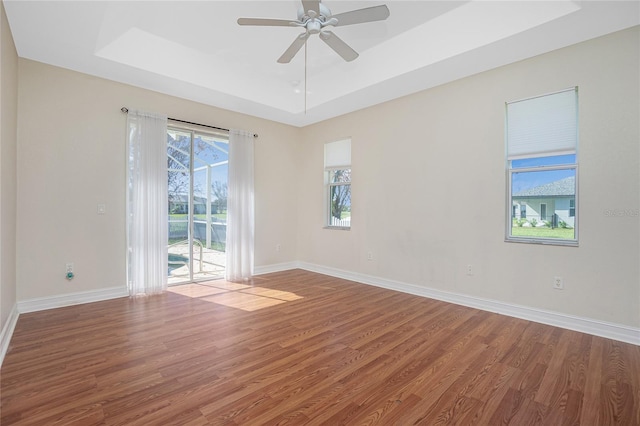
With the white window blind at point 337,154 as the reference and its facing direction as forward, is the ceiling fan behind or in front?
in front

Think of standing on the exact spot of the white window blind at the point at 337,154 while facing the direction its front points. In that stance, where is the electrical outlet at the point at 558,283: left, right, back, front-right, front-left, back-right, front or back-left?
left

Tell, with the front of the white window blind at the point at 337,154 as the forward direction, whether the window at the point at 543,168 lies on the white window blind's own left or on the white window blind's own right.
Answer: on the white window blind's own left

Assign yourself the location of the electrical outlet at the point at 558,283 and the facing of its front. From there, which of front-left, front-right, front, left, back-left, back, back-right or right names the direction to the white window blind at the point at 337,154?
right

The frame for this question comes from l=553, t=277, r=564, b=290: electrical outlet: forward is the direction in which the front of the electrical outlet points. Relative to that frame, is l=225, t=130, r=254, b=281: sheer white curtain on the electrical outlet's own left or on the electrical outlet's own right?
on the electrical outlet's own right

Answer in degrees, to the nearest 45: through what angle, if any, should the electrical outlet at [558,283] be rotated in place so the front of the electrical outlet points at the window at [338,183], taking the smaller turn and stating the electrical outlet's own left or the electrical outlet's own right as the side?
approximately 90° to the electrical outlet's own right

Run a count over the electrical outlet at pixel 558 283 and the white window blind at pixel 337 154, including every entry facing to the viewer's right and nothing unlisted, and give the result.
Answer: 0

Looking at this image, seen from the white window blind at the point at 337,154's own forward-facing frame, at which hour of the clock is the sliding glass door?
The sliding glass door is roughly at 1 o'clock from the white window blind.
